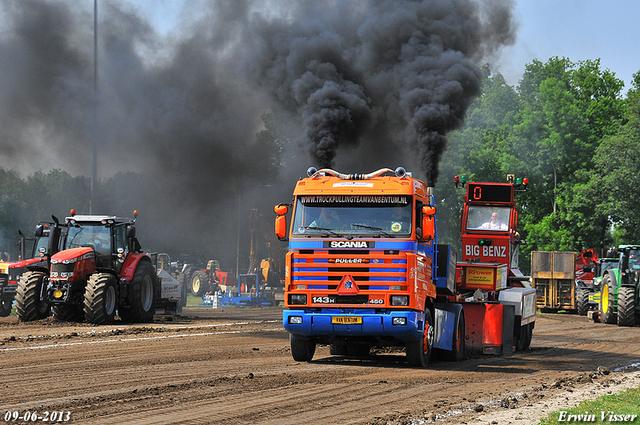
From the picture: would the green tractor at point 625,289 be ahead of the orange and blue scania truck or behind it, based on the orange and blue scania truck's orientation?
behind

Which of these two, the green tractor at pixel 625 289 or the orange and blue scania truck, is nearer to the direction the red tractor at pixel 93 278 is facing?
the orange and blue scania truck

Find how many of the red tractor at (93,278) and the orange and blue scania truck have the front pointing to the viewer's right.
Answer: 0

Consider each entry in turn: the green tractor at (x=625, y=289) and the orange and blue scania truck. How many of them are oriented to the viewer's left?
0

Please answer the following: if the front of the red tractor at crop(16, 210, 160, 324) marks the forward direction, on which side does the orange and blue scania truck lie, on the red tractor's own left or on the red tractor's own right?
on the red tractor's own left

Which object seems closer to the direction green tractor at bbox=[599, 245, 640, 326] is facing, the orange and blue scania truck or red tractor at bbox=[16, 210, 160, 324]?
the orange and blue scania truck

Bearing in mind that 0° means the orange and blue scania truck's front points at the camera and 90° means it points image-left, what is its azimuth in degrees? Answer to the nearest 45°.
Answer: approximately 0°

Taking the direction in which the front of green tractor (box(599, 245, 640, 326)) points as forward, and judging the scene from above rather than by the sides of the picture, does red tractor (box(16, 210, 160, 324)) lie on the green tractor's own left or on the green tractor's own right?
on the green tractor's own right
